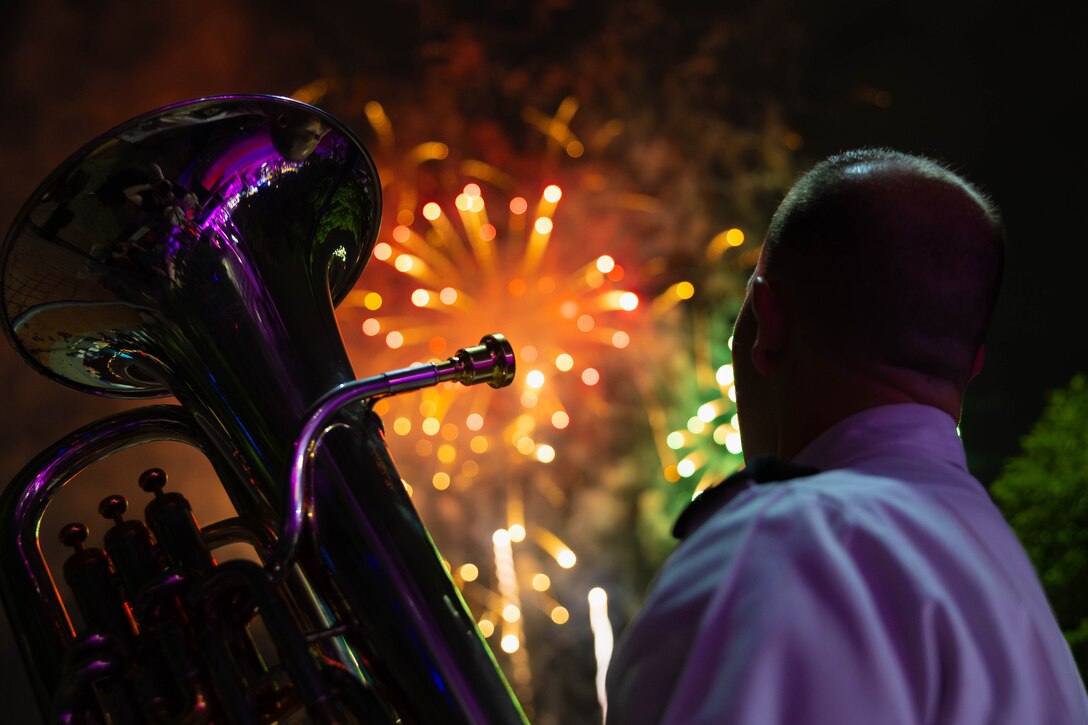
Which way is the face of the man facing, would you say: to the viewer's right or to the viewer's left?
to the viewer's left

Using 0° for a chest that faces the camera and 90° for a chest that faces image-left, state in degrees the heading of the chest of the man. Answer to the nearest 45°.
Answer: approximately 135°

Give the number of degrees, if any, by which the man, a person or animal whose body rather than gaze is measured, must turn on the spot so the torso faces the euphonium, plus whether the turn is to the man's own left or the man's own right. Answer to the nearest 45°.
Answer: approximately 45° to the man's own left
